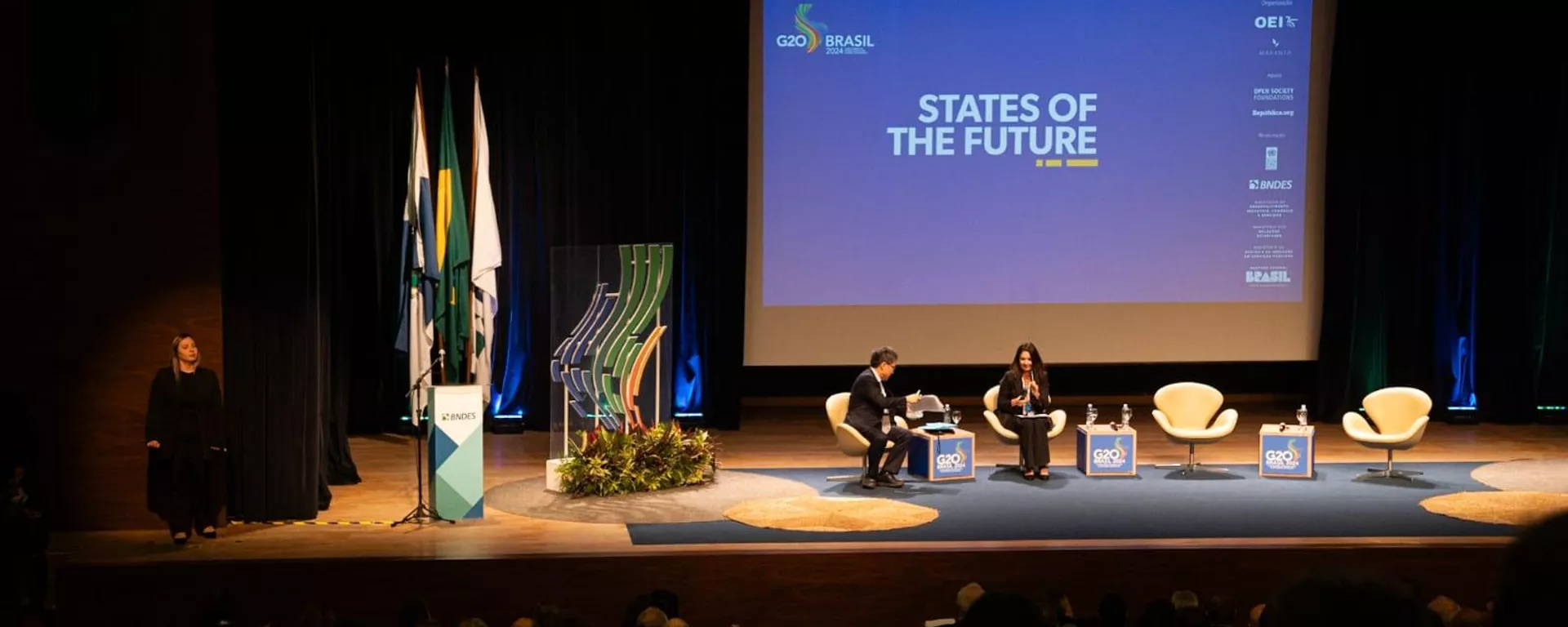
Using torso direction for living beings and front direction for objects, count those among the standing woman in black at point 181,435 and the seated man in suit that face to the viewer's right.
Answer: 1

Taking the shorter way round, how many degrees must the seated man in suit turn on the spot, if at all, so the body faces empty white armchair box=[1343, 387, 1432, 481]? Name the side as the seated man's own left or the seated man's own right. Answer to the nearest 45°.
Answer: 0° — they already face it

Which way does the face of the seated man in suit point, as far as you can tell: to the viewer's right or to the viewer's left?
to the viewer's right

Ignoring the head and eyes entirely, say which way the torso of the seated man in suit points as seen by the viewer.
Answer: to the viewer's right

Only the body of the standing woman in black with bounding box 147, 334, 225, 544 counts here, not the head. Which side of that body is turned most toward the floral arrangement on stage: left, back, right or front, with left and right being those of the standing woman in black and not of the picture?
left

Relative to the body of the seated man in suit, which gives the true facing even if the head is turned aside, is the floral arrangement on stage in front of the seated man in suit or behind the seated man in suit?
behind

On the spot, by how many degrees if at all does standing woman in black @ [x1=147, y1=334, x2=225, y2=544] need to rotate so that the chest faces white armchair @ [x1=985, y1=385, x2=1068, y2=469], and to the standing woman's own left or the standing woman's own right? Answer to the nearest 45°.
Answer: approximately 90° to the standing woman's own left

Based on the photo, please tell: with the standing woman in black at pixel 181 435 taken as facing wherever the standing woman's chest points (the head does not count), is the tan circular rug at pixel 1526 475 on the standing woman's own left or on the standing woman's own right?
on the standing woman's own left

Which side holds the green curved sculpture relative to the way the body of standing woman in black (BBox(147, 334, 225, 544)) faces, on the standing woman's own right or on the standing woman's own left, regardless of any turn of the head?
on the standing woman's own left

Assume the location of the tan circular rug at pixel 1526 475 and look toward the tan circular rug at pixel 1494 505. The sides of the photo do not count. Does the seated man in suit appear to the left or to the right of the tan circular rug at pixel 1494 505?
right
